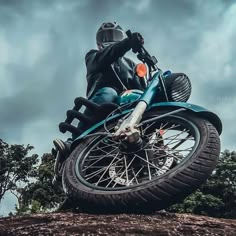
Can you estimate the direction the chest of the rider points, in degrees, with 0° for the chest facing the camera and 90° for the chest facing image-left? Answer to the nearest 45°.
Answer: approximately 315°

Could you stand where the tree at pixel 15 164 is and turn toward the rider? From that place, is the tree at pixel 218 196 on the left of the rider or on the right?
left

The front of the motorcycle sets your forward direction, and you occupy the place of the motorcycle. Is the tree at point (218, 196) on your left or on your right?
on your left

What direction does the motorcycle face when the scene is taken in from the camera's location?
facing the viewer and to the right of the viewer

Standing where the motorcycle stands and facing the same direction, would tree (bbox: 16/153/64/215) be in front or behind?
behind

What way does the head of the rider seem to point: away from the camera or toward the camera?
toward the camera

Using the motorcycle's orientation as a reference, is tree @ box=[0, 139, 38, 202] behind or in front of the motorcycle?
behind

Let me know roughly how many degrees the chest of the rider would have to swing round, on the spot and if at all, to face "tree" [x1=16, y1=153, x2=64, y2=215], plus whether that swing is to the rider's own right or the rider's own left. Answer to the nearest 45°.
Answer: approximately 135° to the rider's own left

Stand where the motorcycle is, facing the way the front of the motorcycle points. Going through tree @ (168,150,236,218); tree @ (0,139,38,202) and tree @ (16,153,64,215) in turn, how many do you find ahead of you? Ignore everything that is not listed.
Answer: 0

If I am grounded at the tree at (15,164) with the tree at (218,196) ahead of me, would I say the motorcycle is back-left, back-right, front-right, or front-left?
front-right

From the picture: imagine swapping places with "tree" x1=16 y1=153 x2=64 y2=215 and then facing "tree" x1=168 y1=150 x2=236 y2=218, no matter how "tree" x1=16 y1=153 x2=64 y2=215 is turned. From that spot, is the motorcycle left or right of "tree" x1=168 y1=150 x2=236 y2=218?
right
